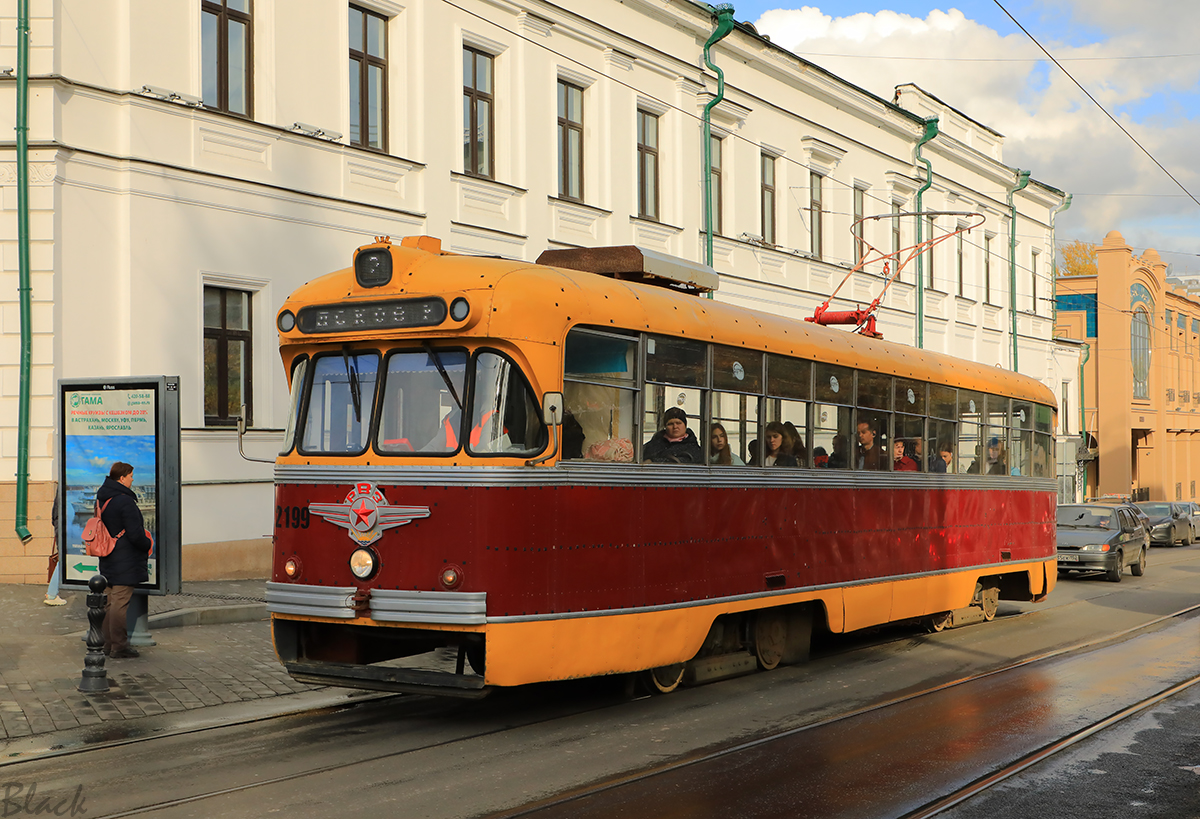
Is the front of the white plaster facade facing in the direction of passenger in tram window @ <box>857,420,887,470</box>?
yes

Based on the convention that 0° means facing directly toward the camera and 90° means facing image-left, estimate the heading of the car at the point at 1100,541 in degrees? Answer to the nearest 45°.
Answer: approximately 45°

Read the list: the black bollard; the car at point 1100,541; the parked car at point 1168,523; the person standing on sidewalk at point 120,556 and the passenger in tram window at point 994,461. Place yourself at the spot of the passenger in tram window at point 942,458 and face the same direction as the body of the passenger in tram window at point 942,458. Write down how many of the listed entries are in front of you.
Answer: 2

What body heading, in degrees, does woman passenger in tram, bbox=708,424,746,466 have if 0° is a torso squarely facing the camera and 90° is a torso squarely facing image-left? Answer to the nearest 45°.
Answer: approximately 45°

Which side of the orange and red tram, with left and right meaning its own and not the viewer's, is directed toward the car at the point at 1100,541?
back

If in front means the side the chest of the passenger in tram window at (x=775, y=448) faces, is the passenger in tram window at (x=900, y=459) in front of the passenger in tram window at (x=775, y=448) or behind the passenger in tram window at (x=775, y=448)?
behind

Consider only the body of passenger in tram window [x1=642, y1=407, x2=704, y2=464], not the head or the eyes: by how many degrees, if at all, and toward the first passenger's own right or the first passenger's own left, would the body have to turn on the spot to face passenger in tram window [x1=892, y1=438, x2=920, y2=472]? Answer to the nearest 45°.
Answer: approximately 135° to the first passenger's own left

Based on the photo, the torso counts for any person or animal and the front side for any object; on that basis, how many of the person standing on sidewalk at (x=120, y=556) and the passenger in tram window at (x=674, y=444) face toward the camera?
1

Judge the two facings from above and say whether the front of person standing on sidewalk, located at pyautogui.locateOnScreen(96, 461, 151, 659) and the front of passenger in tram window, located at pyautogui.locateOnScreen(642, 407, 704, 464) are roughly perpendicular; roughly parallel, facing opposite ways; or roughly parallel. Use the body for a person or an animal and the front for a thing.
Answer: roughly perpendicular
